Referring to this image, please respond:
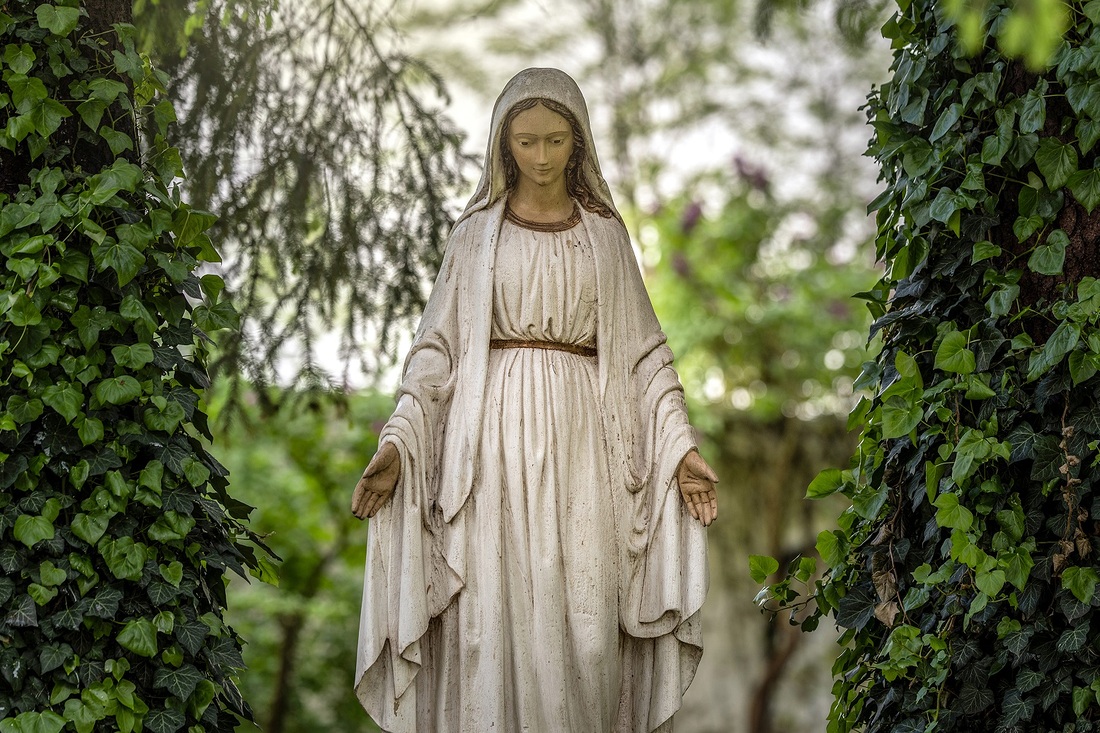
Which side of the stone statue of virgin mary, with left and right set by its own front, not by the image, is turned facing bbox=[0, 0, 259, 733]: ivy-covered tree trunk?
right

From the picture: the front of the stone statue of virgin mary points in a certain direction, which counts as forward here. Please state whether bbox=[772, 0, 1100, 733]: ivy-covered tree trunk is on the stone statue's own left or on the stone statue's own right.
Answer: on the stone statue's own left

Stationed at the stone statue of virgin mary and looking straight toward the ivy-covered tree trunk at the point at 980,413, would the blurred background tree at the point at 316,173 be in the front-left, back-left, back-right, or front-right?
back-left

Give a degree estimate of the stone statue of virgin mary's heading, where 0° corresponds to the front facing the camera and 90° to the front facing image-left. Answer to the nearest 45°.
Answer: approximately 0°
